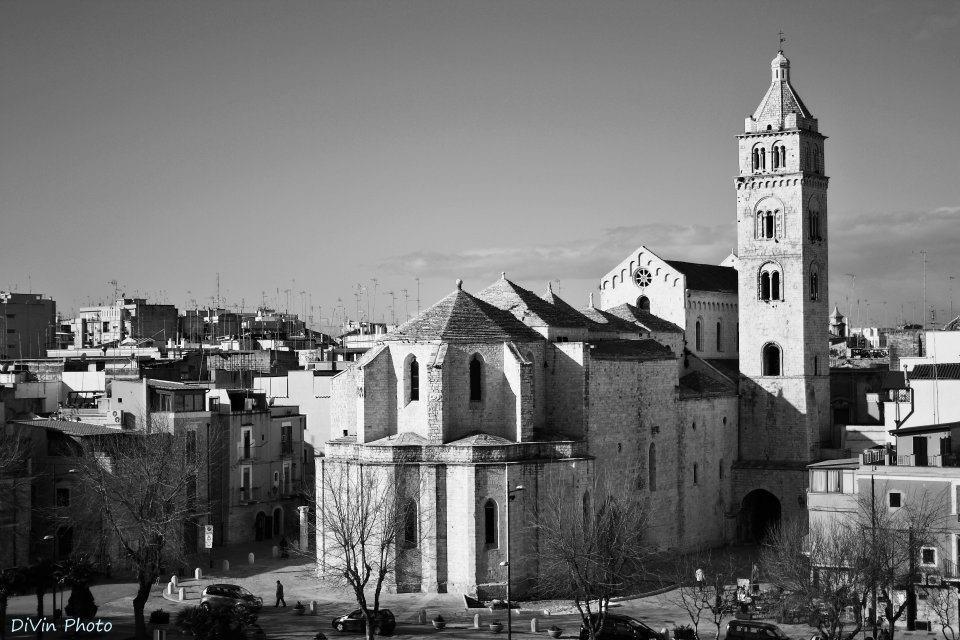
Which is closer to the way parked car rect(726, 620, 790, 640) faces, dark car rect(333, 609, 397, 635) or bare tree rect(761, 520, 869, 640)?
the bare tree

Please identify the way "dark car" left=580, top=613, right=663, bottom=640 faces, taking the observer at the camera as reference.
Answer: facing to the right of the viewer

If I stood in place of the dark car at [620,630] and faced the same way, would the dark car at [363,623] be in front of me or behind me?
behind

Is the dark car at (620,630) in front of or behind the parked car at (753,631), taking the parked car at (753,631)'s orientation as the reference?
behind

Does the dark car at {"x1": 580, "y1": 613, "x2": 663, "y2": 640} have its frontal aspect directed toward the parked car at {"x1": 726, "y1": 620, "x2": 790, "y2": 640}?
yes

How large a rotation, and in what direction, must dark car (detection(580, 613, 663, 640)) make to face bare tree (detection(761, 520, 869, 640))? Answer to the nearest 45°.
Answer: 0° — it already faces it
